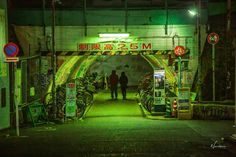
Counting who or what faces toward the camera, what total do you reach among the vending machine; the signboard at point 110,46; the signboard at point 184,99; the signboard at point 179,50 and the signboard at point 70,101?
5

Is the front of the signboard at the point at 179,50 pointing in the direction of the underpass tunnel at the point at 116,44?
no

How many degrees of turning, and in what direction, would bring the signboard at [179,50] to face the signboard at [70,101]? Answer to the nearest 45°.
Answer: approximately 90° to its right

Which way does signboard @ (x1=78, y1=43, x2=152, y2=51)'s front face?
toward the camera

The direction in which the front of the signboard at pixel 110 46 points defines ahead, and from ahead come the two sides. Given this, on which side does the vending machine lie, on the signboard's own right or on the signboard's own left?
on the signboard's own left

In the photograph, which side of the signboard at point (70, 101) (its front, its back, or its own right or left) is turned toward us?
front

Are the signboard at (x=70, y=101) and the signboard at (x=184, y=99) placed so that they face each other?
no

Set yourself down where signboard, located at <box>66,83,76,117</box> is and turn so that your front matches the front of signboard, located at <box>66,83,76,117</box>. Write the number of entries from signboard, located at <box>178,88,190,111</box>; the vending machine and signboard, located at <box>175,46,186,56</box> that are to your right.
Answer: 0

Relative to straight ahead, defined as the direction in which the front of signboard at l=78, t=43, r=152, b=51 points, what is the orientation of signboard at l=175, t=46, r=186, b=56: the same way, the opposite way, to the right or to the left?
the same way

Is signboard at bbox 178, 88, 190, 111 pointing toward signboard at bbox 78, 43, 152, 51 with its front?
no

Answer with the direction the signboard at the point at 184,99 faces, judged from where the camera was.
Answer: facing the viewer

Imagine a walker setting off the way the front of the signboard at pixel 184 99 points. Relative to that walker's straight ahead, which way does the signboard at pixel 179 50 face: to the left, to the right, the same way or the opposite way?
the same way

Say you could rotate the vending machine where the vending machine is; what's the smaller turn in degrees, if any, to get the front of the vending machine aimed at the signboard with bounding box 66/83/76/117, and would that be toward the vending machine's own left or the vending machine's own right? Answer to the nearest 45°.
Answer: approximately 90° to the vending machine's own right

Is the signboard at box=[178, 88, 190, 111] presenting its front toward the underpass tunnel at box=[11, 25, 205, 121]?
no

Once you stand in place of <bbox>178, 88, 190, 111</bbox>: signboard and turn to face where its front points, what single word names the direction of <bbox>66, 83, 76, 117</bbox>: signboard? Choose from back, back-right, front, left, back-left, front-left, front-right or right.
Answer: right

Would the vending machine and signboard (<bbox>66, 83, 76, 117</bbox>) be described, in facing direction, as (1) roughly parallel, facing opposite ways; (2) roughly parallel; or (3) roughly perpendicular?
roughly parallel

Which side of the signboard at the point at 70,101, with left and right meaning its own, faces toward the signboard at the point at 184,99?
left

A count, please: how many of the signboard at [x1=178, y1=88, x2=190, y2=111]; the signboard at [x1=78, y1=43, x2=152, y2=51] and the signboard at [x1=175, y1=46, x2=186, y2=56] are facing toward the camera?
3

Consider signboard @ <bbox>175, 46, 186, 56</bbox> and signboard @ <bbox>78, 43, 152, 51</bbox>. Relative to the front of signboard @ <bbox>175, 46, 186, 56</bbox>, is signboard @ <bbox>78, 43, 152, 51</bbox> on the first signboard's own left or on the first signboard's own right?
on the first signboard's own right
